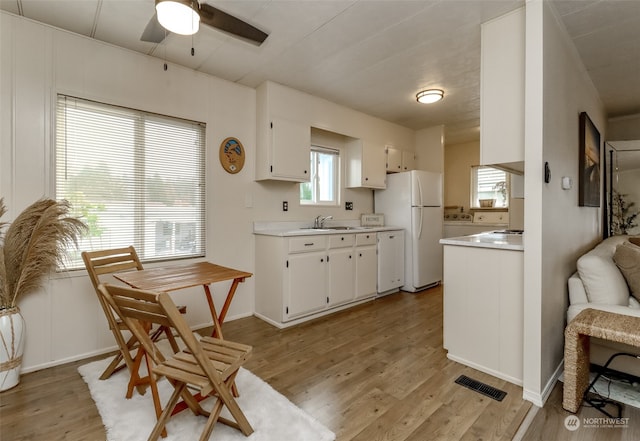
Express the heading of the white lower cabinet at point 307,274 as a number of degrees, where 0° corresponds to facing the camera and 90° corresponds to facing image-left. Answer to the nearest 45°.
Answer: approximately 315°

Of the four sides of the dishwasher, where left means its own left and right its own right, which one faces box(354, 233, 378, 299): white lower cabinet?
right

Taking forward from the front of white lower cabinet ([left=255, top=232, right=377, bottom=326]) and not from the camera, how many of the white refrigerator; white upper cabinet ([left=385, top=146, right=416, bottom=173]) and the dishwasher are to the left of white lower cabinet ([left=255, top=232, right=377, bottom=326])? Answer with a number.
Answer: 3

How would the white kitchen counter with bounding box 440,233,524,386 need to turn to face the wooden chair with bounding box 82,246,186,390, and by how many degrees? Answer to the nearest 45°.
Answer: approximately 90° to its left

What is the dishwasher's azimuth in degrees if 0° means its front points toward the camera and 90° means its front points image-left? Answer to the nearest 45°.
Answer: approximately 315°

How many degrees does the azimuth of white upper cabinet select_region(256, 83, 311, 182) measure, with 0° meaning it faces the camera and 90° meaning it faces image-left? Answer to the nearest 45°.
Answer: approximately 315°
